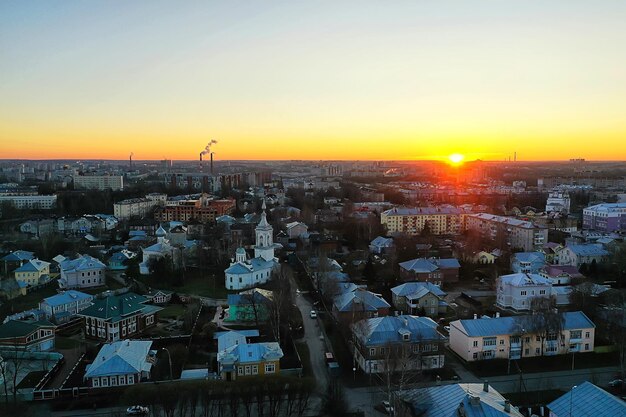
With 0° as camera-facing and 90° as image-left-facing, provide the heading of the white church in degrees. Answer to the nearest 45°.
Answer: approximately 225°

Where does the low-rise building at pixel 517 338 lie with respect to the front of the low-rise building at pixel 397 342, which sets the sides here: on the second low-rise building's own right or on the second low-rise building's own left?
on the second low-rise building's own left

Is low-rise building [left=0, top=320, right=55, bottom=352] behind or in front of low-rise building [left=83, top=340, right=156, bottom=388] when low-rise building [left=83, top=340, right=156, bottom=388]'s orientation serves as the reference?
behind

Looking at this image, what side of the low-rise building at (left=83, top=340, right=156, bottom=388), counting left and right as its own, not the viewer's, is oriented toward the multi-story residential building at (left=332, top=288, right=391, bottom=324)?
left

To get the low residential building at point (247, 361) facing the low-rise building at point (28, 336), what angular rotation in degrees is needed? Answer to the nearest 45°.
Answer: approximately 135° to its right

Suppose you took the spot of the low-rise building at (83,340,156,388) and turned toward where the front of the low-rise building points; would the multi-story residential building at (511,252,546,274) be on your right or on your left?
on your left

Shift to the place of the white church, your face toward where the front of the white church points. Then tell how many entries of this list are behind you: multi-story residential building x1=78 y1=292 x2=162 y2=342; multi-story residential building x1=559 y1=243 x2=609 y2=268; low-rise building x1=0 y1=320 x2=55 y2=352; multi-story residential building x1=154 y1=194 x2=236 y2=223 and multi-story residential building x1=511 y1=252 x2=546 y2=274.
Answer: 2

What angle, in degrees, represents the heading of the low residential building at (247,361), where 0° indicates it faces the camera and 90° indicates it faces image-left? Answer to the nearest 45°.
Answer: approximately 0°

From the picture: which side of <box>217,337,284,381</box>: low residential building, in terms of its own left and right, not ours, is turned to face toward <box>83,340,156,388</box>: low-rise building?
right

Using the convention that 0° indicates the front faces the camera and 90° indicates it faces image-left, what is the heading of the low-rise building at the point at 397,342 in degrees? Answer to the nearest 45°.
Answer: approximately 0°

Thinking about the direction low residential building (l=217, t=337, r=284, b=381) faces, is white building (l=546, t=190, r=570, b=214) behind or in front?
behind
